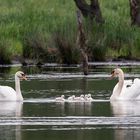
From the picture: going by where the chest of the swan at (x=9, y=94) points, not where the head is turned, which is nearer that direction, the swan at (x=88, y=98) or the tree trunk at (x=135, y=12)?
the swan

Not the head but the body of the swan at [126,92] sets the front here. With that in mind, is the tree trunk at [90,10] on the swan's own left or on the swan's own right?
on the swan's own right

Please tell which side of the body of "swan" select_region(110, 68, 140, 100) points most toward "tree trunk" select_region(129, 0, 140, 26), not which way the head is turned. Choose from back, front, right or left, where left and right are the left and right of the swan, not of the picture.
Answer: right

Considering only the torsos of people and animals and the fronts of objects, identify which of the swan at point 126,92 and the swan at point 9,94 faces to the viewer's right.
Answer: the swan at point 9,94

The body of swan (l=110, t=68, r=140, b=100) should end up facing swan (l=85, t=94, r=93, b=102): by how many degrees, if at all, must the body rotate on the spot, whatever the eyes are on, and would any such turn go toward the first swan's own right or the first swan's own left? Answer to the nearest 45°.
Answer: approximately 45° to the first swan's own left

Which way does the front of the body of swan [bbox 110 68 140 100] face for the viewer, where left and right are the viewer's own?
facing to the left of the viewer

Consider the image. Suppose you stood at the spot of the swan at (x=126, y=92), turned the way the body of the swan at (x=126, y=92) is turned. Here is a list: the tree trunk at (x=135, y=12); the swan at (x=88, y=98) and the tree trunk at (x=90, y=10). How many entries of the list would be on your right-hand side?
2

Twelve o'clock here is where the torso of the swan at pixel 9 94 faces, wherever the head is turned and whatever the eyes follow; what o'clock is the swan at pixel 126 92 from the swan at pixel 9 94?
the swan at pixel 126 92 is roughly at 12 o'clock from the swan at pixel 9 94.

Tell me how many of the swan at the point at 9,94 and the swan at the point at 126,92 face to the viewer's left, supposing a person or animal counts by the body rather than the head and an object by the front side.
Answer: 1

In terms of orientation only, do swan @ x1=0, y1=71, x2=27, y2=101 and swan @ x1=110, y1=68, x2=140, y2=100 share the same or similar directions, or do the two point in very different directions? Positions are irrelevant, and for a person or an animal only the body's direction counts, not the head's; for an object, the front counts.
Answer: very different directions

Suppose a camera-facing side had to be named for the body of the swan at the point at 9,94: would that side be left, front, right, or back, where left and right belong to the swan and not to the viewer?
right
